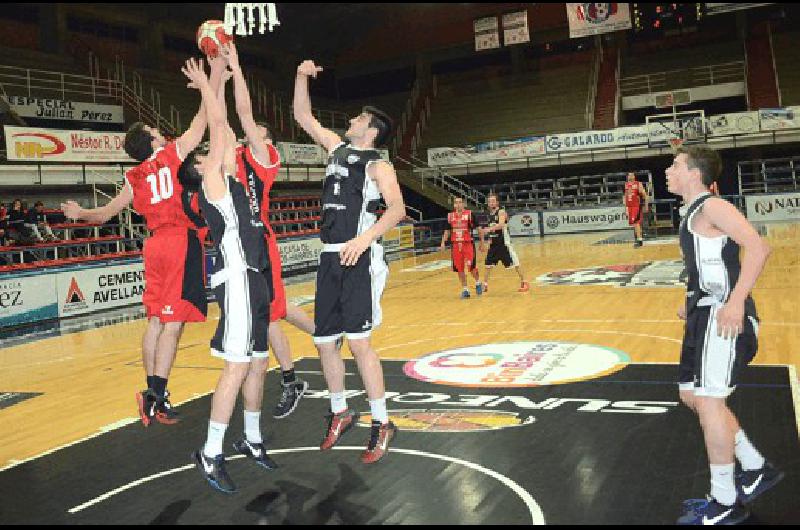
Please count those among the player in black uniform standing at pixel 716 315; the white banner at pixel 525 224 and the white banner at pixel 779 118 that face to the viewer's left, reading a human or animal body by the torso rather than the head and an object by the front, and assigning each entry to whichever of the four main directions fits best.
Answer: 1

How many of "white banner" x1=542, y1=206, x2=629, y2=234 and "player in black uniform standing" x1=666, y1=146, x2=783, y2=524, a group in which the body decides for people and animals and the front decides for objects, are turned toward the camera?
1

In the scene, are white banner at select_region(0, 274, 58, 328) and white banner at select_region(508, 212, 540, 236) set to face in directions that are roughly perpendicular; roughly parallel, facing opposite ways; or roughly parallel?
roughly perpendicular

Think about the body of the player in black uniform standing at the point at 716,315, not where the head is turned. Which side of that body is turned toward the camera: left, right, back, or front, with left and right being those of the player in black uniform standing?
left

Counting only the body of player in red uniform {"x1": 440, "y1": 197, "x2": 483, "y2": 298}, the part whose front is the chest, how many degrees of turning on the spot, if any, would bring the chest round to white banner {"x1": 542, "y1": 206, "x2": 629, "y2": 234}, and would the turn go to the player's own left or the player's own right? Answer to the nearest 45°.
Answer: approximately 180°

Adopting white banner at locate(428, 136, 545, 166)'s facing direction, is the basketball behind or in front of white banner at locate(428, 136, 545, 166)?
in front

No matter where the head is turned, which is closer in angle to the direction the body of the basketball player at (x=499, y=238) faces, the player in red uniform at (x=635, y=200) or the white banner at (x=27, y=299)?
the white banner

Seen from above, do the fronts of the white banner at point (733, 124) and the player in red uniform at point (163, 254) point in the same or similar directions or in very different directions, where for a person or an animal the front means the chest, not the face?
very different directions

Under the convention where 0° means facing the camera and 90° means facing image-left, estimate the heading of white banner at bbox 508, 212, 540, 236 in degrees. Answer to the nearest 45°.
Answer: approximately 0°

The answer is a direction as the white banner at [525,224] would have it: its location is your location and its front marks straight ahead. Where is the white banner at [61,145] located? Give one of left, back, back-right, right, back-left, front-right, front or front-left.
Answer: front-right

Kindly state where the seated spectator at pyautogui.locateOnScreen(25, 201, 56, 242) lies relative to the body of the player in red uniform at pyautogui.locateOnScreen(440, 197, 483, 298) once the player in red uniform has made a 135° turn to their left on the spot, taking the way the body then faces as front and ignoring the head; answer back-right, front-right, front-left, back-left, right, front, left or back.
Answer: back-left

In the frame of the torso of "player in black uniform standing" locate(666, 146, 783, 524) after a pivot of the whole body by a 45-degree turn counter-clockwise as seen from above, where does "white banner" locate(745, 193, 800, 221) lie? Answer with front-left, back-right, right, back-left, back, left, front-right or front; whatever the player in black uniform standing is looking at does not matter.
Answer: back-right

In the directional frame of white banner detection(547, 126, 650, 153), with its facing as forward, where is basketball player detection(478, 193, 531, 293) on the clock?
The basketball player is roughly at 12 o'clock from the white banner.

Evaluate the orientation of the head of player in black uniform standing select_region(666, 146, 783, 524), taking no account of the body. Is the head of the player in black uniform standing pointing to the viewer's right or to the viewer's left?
to the viewer's left
